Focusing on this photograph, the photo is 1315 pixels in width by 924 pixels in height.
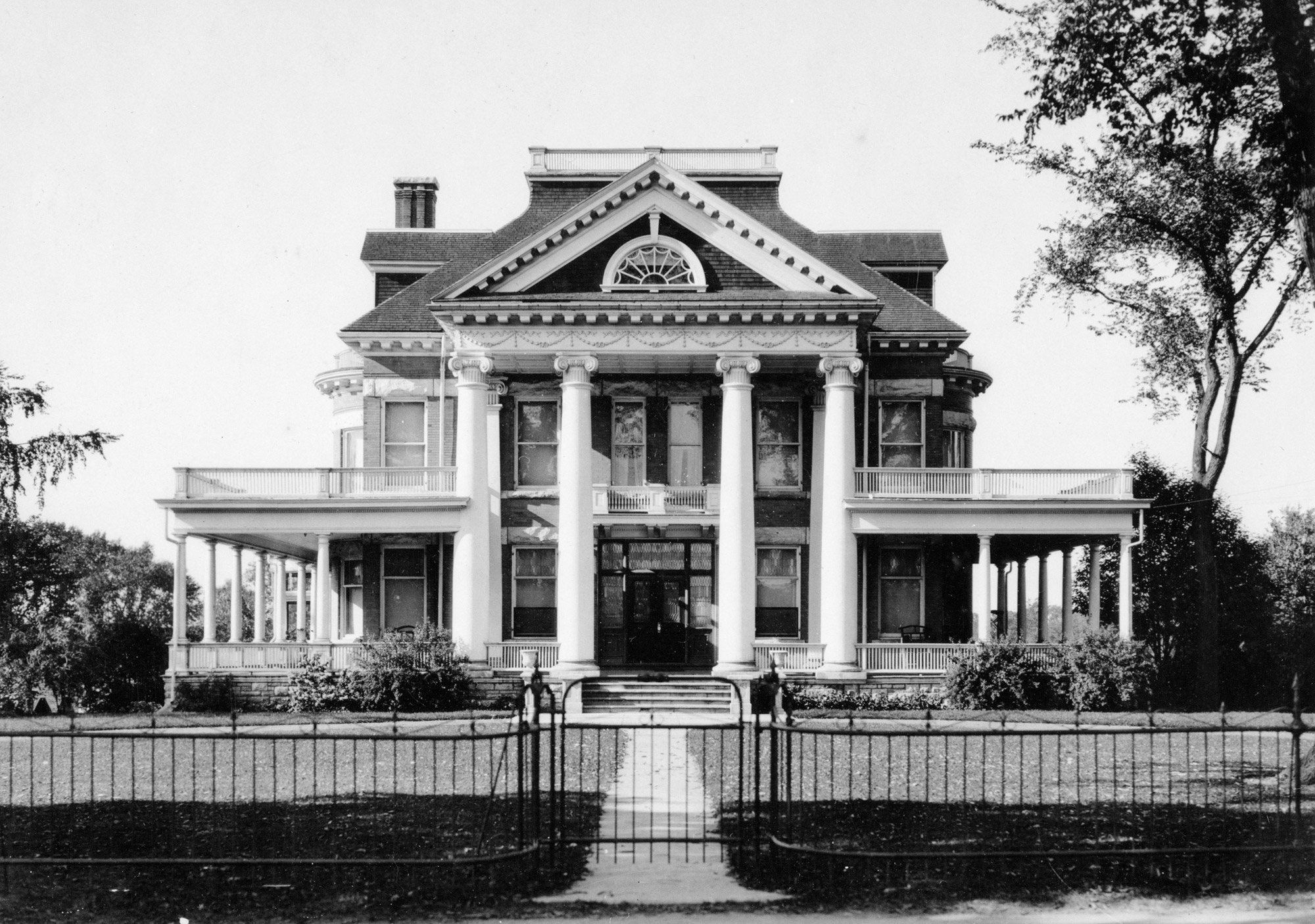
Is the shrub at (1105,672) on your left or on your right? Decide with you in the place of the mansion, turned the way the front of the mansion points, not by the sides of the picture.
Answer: on your left

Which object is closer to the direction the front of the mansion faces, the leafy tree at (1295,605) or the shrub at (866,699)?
the shrub

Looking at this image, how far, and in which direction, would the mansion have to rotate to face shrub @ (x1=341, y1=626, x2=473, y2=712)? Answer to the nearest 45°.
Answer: approximately 45° to its right

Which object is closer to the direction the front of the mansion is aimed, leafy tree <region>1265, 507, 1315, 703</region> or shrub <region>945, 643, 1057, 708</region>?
the shrub

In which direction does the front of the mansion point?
toward the camera

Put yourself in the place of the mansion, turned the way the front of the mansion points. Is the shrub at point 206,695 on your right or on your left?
on your right

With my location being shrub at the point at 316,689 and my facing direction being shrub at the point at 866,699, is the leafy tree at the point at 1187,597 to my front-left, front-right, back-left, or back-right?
front-left

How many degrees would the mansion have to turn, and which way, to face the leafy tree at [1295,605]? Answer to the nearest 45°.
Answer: approximately 135° to its left
